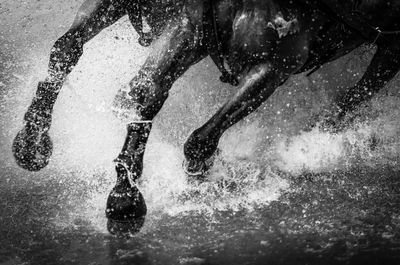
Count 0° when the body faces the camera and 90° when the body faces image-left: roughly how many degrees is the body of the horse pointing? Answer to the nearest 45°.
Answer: approximately 45°
